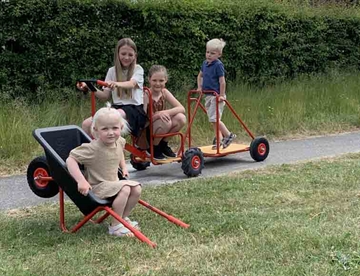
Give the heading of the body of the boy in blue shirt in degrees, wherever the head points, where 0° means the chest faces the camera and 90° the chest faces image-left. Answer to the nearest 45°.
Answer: approximately 45°

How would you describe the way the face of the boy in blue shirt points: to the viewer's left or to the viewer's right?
to the viewer's left
